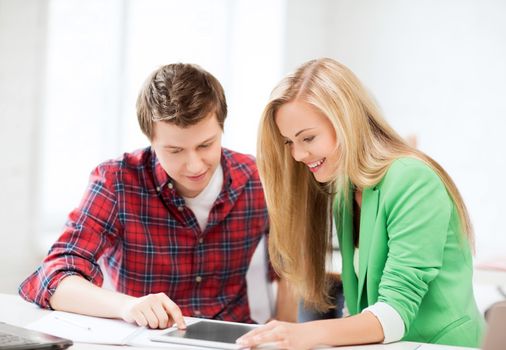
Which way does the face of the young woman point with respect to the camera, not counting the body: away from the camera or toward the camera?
toward the camera

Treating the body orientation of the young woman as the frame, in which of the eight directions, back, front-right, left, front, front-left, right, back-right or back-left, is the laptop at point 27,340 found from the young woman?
front

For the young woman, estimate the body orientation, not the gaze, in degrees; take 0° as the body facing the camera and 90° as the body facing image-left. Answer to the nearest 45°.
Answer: approximately 45°
